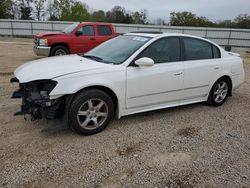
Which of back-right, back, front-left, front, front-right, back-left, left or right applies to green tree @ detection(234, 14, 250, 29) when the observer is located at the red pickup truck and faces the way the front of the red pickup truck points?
back

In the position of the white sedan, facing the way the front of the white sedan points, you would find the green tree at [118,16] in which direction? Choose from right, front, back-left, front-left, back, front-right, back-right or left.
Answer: back-right

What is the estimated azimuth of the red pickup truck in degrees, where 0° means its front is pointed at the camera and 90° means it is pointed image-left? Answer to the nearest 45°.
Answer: approximately 45°

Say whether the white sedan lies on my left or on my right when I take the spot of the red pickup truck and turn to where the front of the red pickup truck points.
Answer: on my left

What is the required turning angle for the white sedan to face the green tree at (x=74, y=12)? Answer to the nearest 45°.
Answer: approximately 135° to its right

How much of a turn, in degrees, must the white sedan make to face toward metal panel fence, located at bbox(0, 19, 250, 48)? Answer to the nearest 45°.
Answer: approximately 135° to its right
